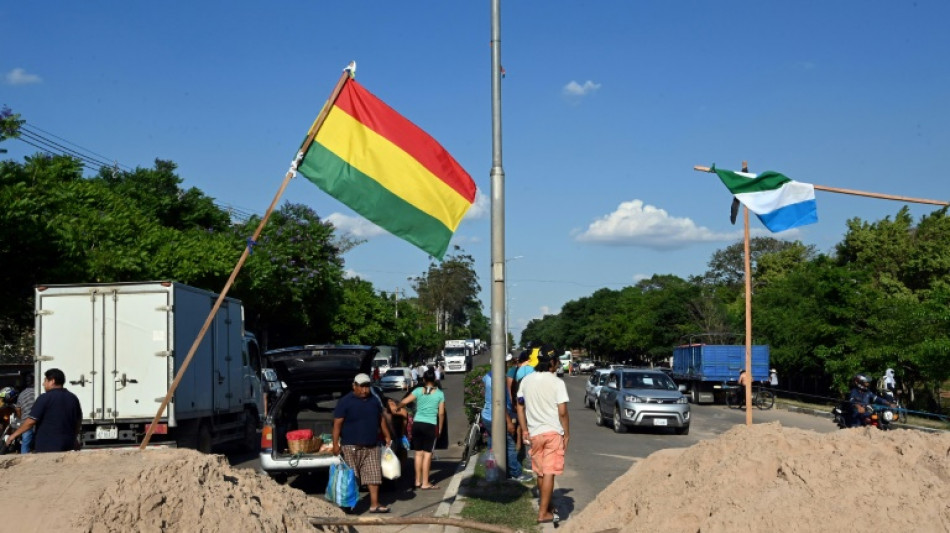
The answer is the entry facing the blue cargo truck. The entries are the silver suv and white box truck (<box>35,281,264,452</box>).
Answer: the white box truck

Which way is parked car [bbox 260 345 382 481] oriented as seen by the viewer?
away from the camera

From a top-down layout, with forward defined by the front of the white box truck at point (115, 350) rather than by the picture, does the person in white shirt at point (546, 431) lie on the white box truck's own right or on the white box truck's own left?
on the white box truck's own right

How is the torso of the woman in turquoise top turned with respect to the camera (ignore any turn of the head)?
away from the camera

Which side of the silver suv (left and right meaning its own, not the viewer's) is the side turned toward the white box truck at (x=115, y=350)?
right

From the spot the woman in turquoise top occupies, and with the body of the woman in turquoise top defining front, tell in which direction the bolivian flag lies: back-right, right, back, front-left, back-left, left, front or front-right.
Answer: back

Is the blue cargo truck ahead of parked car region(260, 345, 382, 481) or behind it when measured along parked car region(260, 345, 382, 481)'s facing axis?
ahead

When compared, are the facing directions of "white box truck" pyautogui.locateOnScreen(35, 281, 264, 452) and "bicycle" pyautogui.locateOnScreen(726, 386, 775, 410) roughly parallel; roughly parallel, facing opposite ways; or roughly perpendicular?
roughly perpendicular

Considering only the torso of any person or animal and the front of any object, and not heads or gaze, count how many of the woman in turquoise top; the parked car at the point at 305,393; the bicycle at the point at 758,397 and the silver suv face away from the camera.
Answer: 2

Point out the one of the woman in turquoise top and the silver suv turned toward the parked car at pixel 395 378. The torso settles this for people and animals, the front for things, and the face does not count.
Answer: the woman in turquoise top
